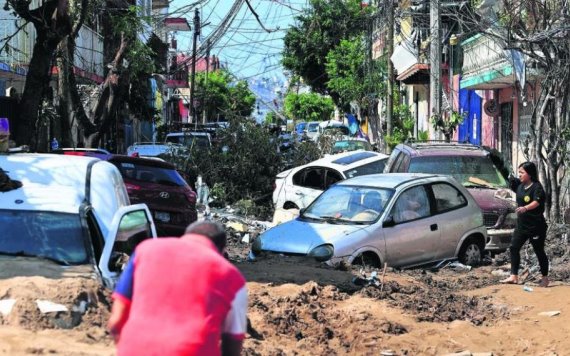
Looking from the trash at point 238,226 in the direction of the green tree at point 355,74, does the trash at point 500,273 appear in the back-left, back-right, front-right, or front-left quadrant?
back-right

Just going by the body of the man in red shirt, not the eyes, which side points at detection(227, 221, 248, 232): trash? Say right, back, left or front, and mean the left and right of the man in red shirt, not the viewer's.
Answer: front

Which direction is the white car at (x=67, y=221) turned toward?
toward the camera

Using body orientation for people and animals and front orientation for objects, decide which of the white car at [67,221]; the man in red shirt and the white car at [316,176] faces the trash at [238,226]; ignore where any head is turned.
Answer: the man in red shirt

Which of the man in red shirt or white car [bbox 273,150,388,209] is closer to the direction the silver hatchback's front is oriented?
the man in red shirt

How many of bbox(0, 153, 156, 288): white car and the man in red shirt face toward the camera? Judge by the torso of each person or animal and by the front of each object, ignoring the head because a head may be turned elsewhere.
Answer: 1

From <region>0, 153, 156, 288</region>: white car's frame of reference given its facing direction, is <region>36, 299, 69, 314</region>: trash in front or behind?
in front

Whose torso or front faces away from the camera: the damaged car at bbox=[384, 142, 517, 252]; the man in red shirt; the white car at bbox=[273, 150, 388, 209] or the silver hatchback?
the man in red shirt

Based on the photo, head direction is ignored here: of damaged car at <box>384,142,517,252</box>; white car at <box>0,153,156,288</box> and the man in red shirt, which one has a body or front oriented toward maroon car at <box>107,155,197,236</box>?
the man in red shirt

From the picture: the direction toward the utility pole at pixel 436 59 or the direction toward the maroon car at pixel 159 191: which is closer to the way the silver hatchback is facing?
the maroon car

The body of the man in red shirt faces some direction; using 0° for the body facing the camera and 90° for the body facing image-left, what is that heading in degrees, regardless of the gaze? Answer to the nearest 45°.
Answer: approximately 180°
